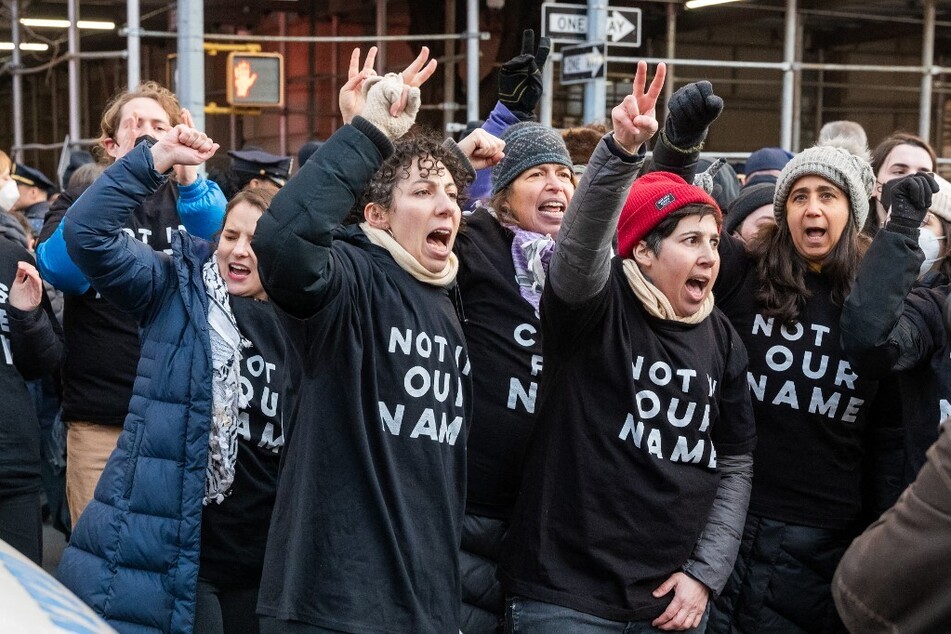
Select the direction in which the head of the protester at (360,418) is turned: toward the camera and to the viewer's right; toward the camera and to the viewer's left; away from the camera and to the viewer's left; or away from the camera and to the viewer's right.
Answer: toward the camera and to the viewer's right

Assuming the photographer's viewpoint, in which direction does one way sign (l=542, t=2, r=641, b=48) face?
facing the viewer

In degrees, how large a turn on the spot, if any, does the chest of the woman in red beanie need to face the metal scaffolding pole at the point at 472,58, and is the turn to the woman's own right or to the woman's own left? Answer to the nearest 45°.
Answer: approximately 135° to the woman's own left

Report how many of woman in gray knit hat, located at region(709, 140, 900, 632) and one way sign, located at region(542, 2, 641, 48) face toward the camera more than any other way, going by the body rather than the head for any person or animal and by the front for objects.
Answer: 2

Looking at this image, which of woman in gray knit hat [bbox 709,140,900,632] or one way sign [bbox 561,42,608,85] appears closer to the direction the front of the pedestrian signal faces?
the woman in gray knit hat

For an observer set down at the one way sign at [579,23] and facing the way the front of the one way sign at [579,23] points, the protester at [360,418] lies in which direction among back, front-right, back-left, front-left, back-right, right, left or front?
front

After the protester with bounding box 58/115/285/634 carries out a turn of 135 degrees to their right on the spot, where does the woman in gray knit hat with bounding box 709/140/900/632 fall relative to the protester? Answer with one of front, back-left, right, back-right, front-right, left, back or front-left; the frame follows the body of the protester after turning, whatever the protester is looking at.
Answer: back

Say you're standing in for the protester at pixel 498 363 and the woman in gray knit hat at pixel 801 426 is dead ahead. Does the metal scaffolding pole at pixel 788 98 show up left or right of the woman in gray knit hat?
left

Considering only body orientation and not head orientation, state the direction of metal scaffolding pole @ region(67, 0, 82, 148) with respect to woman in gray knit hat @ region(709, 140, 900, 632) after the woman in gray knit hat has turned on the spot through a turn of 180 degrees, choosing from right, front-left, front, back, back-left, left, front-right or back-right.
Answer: front-left

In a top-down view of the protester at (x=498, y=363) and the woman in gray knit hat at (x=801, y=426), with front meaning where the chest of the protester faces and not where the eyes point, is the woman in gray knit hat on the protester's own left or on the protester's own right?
on the protester's own left

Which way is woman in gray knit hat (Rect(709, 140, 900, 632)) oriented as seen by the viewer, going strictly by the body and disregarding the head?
toward the camera

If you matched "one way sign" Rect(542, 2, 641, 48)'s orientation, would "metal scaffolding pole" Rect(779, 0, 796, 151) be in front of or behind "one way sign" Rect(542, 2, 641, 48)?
behind

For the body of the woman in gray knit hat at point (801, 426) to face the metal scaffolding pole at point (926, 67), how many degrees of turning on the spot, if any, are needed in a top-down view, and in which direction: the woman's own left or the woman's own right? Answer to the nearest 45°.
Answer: approximately 180°

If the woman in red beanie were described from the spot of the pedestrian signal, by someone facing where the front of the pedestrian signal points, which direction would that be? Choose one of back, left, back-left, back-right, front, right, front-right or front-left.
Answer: front

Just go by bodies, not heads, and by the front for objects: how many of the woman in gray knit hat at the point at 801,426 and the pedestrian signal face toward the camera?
2
